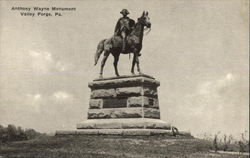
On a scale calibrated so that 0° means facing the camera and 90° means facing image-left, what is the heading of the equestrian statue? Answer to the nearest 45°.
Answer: approximately 315°

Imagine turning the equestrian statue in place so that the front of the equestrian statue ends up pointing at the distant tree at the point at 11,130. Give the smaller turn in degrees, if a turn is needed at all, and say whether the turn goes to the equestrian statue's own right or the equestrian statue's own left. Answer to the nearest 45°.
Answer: approximately 180°
